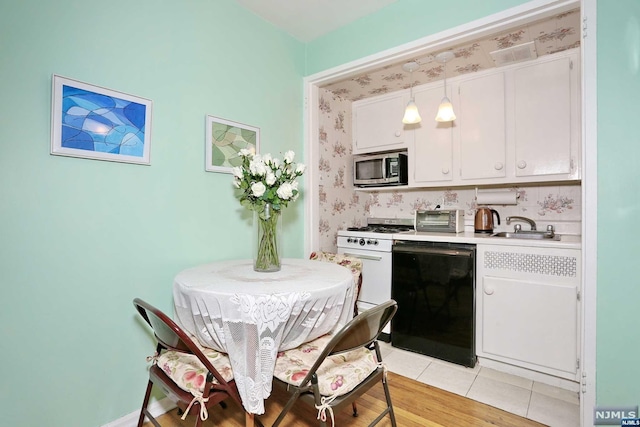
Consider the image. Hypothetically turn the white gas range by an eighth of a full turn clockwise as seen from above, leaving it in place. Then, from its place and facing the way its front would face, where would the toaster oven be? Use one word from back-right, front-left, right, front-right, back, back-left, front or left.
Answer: back

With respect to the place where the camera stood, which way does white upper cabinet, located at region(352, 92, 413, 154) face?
facing the viewer and to the left of the viewer

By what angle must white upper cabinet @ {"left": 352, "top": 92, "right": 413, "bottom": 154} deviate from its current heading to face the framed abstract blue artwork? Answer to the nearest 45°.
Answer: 0° — it already faces it

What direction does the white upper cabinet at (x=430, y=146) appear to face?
toward the camera

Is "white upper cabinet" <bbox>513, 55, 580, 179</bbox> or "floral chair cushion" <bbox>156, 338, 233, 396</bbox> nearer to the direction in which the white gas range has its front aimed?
the floral chair cushion

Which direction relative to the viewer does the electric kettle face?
to the viewer's left

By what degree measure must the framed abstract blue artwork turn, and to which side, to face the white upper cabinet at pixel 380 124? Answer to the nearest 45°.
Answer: approximately 45° to its left

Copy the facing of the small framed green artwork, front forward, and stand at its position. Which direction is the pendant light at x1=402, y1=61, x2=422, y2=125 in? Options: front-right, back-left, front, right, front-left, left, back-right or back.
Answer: front-left

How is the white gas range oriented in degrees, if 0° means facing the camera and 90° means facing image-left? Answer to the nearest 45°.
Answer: approximately 45°

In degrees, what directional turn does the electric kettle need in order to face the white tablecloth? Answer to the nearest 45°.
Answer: approximately 90° to its left

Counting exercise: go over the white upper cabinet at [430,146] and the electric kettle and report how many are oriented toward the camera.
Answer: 1

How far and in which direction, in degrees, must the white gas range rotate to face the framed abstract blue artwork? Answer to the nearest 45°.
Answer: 0° — it already faces it

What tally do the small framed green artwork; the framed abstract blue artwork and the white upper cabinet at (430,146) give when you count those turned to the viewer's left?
0

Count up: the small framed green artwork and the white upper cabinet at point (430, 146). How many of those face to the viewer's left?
0

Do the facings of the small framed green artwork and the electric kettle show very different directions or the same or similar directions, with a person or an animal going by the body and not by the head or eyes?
very different directions
